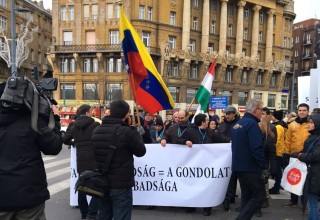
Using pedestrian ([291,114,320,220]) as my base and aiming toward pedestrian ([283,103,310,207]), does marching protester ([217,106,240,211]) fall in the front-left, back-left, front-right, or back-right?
front-left

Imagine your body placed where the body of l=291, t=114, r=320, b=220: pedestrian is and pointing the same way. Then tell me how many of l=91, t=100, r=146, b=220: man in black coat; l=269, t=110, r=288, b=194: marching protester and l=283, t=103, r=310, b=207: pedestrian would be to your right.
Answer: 2

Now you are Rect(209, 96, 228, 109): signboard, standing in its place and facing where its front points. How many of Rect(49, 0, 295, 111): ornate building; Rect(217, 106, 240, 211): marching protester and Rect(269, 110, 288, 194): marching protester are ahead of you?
2

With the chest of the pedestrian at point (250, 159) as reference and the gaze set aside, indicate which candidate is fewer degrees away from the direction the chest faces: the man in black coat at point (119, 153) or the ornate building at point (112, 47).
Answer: the ornate building

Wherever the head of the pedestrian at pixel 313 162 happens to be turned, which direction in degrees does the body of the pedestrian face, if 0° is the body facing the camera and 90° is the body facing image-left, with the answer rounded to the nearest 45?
approximately 90°

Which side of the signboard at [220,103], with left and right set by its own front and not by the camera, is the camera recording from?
front

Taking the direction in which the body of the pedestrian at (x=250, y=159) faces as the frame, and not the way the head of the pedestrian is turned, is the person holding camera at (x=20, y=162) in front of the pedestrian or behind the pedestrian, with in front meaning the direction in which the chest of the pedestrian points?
behind

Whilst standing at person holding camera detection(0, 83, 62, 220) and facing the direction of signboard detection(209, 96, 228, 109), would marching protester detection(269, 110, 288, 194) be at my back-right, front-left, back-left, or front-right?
front-right

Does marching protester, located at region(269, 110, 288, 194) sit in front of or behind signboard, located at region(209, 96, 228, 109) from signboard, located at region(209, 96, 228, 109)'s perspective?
in front
